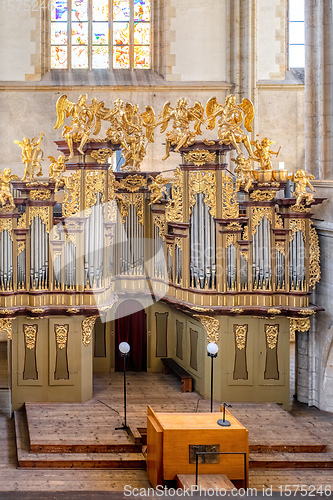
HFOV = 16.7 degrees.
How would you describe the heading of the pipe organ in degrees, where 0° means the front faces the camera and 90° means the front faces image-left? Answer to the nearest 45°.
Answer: approximately 0°

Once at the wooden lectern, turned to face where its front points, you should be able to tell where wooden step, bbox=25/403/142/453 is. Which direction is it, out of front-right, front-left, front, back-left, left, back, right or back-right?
back-right

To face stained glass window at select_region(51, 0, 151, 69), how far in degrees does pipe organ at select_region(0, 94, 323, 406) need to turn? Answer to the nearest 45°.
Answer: approximately 180°

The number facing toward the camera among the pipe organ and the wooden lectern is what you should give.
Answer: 2

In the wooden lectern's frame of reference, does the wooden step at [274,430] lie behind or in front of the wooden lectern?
behind

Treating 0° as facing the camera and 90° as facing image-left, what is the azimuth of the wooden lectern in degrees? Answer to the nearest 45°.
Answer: approximately 0°

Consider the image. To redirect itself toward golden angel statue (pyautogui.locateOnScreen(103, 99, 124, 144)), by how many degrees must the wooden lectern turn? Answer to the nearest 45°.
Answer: approximately 180°

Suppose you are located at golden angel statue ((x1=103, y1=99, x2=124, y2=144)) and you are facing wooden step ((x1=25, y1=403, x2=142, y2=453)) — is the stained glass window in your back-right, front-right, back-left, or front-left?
back-right

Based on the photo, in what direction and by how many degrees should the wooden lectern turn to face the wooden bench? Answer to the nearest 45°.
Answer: approximately 180°

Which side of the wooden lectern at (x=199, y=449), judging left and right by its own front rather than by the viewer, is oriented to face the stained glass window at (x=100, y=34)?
back
